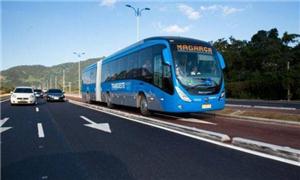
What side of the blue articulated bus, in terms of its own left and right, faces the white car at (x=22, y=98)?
back

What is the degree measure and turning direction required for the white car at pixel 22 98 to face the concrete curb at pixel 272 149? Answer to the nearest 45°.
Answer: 0° — it already faces it

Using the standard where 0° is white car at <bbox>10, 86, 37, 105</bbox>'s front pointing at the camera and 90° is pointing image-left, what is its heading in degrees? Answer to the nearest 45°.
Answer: approximately 0°

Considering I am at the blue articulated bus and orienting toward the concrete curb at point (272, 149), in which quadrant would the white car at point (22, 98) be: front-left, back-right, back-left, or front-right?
back-right

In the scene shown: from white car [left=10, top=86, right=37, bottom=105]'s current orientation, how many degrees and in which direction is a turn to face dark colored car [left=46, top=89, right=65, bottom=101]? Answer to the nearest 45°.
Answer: approximately 135° to its left

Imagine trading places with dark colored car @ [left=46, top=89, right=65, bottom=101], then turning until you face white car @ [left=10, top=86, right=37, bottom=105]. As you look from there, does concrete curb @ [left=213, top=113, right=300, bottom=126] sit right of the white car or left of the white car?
left

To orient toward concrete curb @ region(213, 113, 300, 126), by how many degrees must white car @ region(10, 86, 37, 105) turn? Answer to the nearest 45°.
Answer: approximately 45° to its left
